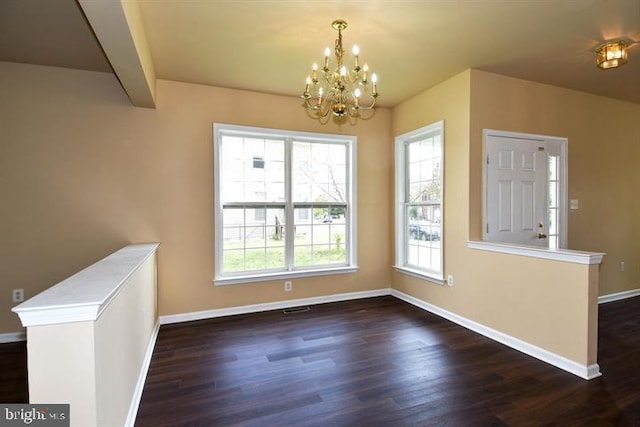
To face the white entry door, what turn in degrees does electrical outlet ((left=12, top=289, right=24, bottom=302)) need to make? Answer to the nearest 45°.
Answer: approximately 45° to its left

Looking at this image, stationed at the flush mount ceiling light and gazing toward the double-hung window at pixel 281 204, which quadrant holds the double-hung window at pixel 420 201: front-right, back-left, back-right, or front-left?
front-right

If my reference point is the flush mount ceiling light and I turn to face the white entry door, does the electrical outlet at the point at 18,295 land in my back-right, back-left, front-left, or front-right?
front-left

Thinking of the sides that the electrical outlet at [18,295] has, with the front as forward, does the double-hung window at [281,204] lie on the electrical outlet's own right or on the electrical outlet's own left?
on the electrical outlet's own left

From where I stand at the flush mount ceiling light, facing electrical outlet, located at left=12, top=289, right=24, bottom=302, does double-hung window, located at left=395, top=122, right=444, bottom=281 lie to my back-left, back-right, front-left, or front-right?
front-right

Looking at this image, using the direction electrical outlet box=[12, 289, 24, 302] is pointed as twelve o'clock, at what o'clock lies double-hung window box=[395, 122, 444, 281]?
The double-hung window is roughly at 10 o'clock from the electrical outlet.

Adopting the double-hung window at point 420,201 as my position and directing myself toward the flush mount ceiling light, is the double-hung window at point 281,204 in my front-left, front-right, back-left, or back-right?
back-right

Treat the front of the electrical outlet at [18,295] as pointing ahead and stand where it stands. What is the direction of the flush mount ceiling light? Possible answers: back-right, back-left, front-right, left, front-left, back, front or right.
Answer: front-left

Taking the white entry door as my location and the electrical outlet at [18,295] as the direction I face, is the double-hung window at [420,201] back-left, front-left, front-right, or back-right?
front-right

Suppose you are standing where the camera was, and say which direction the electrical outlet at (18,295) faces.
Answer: facing the viewer
